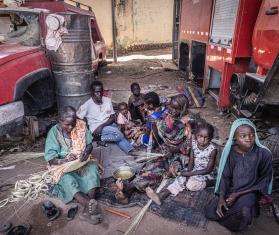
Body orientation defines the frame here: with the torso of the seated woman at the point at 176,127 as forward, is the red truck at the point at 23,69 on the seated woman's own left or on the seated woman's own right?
on the seated woman's own right

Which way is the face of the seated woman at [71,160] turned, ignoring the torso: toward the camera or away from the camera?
toward the camera

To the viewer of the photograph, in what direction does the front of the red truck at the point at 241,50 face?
facing the viewer and to the right of the viewer

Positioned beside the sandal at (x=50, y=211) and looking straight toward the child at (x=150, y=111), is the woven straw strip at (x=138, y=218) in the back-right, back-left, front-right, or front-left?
front-right

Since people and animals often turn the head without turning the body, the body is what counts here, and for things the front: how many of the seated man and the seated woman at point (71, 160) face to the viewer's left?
0

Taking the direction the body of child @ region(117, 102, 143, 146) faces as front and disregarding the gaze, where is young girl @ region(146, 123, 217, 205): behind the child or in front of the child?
in front

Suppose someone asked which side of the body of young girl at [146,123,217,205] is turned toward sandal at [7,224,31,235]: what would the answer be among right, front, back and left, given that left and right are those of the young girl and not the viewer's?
front

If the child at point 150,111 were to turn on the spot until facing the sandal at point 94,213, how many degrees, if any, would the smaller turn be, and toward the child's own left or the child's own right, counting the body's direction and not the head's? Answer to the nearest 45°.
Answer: approximately 45° to the child's own left

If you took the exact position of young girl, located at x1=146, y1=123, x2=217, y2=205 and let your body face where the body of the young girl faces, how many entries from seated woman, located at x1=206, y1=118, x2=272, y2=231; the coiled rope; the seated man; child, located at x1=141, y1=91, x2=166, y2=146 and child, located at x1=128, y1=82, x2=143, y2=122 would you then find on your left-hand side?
1

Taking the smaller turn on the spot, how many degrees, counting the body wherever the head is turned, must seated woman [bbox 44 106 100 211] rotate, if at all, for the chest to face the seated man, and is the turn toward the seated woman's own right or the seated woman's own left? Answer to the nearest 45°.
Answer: approximately 90° to the seated woman's own left

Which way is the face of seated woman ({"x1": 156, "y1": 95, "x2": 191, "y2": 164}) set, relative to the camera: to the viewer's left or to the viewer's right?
to the viewer's left

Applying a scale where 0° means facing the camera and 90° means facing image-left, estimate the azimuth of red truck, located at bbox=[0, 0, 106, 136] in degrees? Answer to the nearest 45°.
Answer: approximately 45°

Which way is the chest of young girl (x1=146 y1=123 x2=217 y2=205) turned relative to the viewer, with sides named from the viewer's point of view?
facing the viewer and to the left of the viewer
